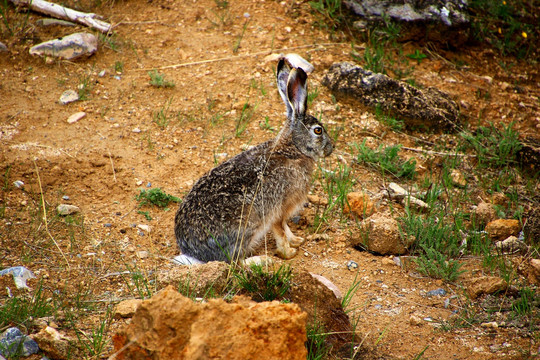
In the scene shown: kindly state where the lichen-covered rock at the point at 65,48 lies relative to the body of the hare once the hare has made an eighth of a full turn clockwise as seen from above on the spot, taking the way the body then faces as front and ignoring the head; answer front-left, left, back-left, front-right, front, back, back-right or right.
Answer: back

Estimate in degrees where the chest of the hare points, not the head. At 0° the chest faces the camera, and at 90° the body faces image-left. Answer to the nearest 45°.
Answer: approximately 270°

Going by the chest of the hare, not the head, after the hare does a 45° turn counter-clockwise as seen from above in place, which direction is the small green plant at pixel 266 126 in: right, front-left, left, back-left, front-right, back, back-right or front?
front-left

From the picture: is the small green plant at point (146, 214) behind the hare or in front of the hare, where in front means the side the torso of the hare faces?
behind

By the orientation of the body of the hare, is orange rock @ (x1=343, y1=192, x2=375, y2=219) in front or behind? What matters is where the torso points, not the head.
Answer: in front

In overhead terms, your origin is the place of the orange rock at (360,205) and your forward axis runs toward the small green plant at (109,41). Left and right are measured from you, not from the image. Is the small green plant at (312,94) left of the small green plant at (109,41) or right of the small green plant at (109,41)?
right

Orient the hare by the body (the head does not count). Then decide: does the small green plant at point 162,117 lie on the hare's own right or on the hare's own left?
on the hare's own left

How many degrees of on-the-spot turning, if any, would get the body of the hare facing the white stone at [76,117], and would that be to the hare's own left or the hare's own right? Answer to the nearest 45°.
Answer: approximately 135° to the hare's own left

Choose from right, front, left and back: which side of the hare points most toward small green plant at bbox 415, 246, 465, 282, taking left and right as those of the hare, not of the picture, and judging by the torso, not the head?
front

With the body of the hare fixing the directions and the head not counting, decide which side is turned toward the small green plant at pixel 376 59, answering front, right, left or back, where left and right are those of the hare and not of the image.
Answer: left

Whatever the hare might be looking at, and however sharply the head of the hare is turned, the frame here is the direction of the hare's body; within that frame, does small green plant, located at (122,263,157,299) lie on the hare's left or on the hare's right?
on the hare's right

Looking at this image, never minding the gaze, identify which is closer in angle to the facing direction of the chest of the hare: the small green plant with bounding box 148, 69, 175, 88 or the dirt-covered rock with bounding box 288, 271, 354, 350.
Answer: the dirt-covered rock

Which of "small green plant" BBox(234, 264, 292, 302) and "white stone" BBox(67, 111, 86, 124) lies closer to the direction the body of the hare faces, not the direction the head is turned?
the small green plant

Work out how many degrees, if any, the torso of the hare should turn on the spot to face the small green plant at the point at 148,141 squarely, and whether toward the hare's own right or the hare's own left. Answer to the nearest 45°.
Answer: approximately 135° to the hare's own left

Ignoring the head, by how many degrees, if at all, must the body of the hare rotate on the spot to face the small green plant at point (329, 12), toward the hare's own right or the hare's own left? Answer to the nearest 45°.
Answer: approximately 90° to the hare's own left
